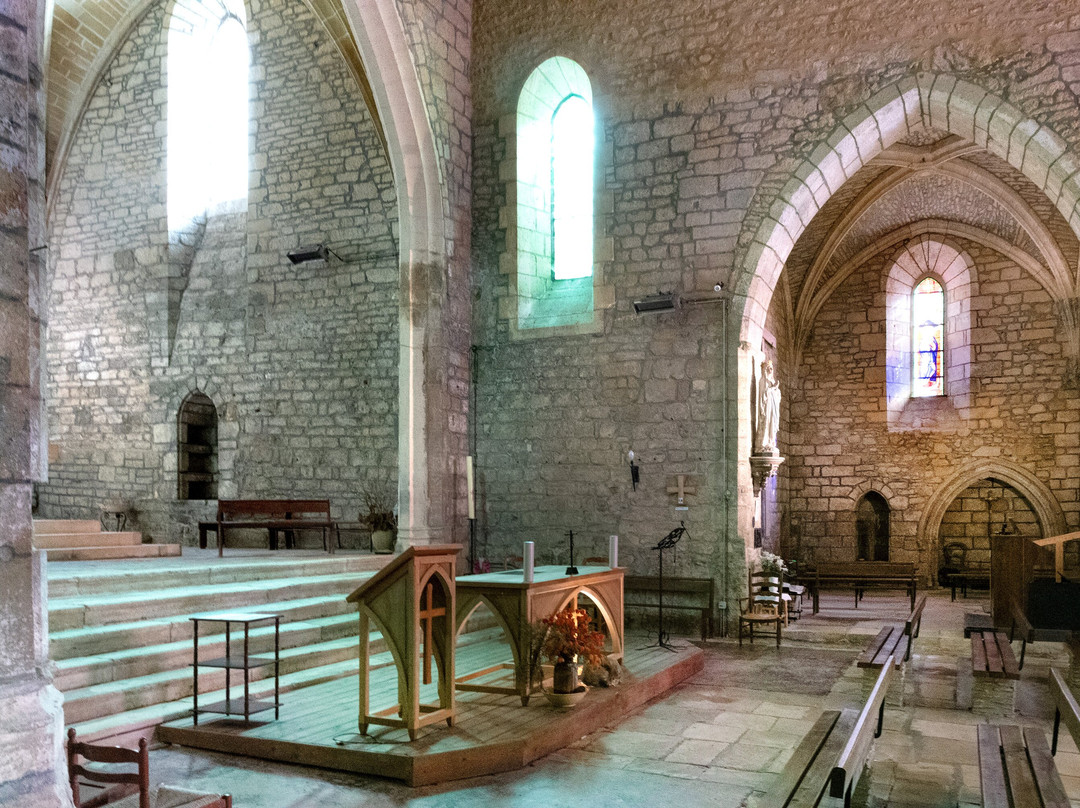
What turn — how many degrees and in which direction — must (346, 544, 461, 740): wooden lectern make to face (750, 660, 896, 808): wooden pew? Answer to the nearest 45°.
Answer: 0° — it already faces it

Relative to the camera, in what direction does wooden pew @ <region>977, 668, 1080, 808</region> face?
facing to the left of the viewer

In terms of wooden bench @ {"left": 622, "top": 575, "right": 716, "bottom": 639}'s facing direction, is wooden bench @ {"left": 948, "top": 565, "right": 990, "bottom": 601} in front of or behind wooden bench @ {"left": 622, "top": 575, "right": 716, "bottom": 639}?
behind

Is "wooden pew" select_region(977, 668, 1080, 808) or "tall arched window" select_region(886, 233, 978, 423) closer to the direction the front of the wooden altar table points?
the wooden pew

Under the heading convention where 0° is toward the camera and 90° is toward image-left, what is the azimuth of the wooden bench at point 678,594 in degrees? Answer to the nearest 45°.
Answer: approximately 0°

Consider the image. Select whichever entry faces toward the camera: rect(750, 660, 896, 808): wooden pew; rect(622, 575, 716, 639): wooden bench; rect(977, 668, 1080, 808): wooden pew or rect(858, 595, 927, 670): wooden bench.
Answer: rect(622, 575, 716, 639): wooden bench

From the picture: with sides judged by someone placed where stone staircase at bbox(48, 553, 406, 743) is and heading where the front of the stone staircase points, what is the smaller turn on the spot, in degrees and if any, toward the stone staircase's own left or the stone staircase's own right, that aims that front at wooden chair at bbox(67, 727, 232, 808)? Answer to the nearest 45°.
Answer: approximately 45° to the stone staircase's own right

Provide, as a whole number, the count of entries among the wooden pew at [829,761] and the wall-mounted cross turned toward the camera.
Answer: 1

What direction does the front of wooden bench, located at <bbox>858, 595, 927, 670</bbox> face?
to the viewer's left
